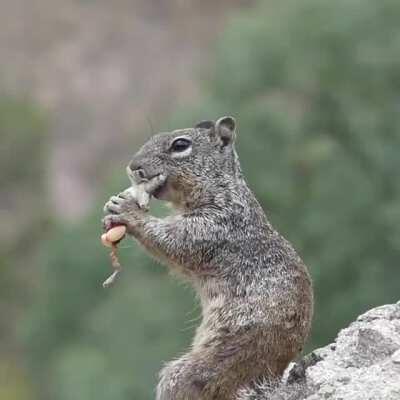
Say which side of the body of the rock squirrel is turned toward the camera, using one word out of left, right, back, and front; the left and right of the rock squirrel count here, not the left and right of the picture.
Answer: left
